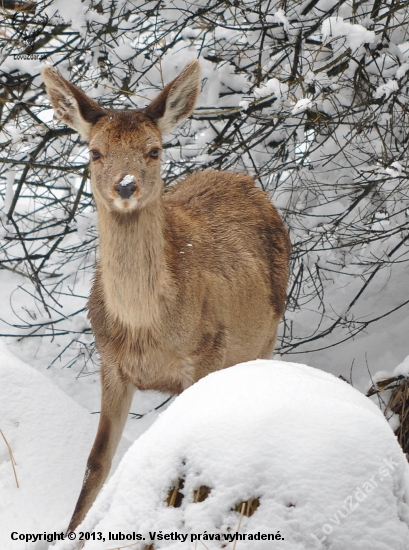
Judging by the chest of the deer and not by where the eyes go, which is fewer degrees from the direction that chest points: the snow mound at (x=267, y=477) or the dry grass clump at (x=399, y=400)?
the snow mound

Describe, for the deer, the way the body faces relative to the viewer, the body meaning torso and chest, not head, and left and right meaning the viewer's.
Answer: facing the viewer and to the left of the viewer

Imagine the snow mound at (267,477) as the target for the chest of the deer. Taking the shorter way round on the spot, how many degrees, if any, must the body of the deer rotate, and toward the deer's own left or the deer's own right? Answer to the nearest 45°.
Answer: approximately 45° to the deer's own left

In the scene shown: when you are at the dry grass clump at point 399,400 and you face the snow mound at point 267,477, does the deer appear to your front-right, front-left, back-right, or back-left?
front-right

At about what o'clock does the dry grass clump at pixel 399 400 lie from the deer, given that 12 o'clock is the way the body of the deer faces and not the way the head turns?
The dry grass clump is roughly at 7 o'clock from the deer.

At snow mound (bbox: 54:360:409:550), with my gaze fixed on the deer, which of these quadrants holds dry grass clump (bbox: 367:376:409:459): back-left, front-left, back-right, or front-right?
front-right
